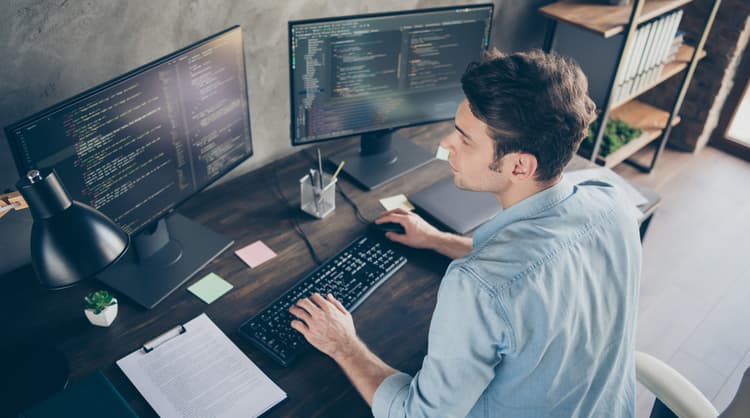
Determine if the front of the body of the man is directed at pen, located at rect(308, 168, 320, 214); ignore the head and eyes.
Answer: yes

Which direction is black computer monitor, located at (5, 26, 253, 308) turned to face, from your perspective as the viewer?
facing the viewer and to the right of the viewer

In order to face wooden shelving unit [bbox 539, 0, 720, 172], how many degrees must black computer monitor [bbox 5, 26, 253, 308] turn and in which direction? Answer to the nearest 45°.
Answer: approximately 45° to its left

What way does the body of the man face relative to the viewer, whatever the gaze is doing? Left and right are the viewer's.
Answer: facing away from the viewer and to the left of the viewer

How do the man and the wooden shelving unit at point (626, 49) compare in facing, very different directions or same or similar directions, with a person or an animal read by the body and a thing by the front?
very different directions

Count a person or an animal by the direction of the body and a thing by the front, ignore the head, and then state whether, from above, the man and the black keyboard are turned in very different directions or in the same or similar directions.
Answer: very different directions

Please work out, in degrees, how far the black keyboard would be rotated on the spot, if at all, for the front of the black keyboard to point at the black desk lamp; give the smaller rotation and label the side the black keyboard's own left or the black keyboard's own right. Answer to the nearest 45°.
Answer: approximately 90° to the black keyboard's own right
